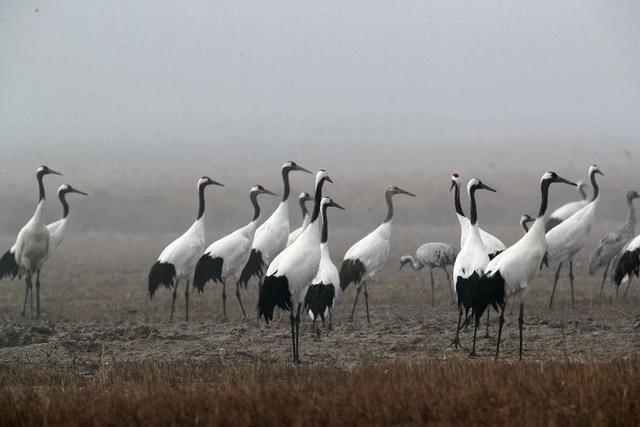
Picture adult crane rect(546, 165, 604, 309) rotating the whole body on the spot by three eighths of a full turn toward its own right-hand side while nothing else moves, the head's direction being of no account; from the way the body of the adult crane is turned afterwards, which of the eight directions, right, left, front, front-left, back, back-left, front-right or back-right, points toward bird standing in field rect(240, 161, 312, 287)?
front-right

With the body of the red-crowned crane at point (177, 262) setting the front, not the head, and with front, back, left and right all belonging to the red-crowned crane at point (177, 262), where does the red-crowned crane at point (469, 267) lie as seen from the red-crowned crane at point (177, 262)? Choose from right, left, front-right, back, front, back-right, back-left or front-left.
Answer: front-right

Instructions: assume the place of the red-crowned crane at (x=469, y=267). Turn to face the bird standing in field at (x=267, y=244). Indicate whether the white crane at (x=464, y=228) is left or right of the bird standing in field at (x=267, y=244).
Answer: right

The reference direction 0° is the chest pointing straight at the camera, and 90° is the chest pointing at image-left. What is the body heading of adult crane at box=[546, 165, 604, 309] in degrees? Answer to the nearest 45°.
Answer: approximately 270°

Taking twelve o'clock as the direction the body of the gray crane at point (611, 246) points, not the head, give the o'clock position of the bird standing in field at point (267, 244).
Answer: The bird standing in field is roughly at 5 o'clock from the gray crane.

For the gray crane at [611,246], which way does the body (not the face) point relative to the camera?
to the viewer's right

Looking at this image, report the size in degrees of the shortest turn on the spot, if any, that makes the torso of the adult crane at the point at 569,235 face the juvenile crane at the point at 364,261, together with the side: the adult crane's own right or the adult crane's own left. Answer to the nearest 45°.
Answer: approximately 135° to the adult crane's own right

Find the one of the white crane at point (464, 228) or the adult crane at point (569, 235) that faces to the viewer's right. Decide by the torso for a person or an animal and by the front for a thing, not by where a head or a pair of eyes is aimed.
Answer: the adult crane

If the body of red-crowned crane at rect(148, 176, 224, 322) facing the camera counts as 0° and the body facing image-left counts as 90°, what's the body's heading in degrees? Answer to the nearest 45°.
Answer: approximately 270°

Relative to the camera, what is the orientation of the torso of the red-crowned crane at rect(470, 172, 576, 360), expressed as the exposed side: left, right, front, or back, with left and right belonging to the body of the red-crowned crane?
right

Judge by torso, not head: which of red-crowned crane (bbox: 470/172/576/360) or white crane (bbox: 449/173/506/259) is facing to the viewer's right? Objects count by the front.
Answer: the red-crowned crane
